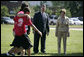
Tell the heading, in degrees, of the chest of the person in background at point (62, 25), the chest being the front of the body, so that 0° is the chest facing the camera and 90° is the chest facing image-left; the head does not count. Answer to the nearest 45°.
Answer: approximately 0°

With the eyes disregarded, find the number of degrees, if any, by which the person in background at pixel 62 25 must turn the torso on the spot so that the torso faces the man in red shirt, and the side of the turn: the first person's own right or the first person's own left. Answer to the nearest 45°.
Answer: approximately 45° to the first person's own right
